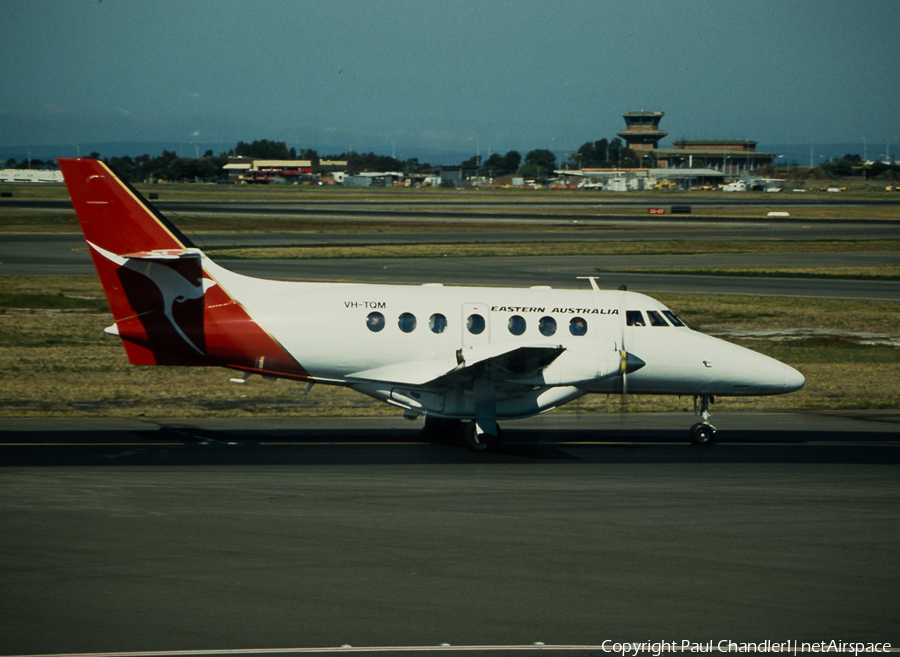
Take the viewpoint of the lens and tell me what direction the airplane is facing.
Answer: facing to the right of the viewer
